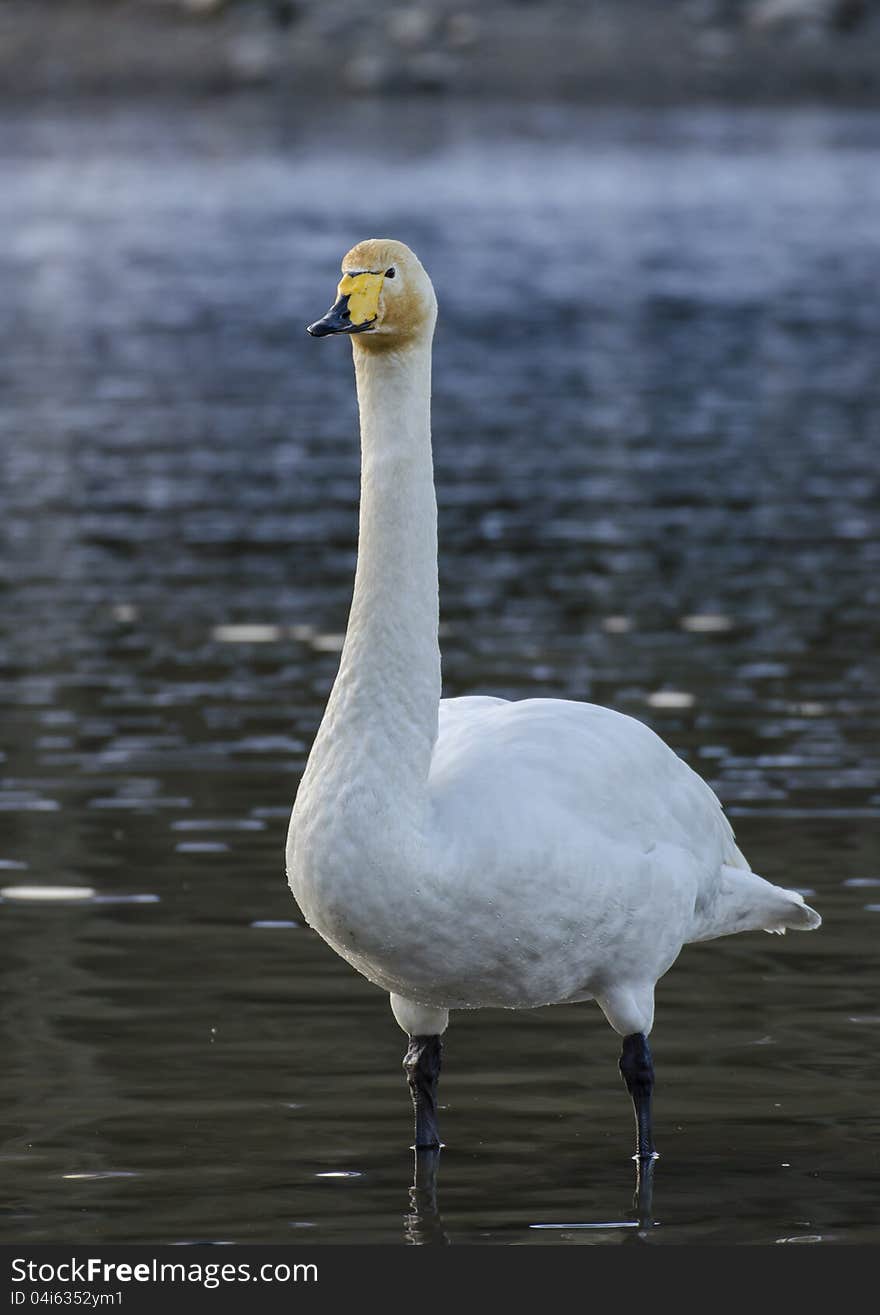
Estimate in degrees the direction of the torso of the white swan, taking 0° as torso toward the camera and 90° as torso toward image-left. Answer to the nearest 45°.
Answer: approximately 45°
